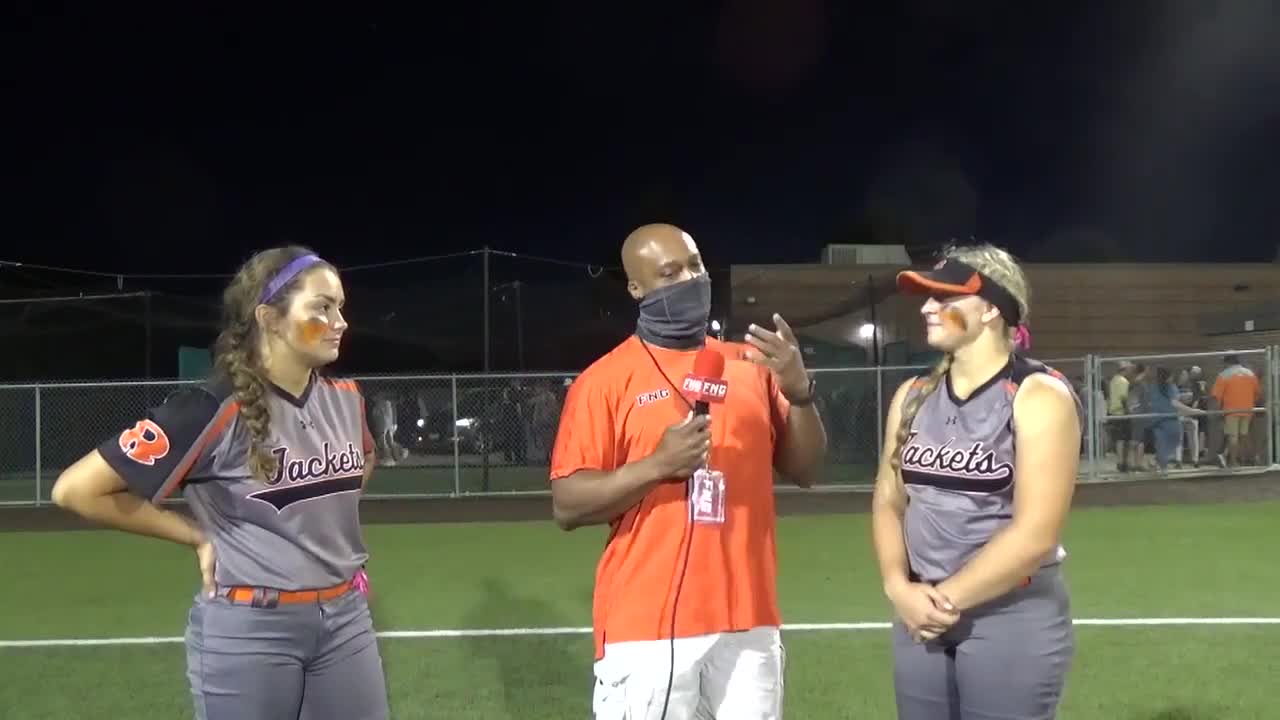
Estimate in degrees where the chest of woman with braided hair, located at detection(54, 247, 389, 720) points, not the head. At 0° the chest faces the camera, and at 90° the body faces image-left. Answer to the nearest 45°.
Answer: approximately 315°

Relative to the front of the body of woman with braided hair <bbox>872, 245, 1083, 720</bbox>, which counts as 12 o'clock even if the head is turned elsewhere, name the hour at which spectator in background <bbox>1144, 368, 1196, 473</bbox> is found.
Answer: The spectator in background is roughly at 5 o'clock from the woman with braided hair.

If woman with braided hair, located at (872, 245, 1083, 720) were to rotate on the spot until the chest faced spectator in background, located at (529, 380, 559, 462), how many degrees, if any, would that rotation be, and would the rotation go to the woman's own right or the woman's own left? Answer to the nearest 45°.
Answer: approximately 90° to the woman's own right

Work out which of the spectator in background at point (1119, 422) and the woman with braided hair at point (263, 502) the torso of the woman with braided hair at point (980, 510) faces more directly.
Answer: the woman with braided hair

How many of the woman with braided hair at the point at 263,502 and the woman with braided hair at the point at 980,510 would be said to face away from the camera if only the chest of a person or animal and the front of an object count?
0

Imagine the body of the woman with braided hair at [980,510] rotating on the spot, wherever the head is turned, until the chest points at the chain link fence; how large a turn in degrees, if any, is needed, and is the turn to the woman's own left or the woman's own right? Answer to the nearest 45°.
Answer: approximately 90° to the woman's own right

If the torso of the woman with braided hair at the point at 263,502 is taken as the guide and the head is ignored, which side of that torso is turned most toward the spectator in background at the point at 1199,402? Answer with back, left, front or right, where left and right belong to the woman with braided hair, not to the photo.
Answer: left

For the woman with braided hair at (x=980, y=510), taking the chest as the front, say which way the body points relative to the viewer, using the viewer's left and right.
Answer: facing the viewer and to the left of the viewer

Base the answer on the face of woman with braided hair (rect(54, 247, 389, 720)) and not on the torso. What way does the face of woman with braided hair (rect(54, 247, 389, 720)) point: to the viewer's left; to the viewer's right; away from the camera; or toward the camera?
to the viewer's right

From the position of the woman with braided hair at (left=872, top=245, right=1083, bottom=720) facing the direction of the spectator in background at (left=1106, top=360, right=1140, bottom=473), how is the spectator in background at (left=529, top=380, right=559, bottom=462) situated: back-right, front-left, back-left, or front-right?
front-left
